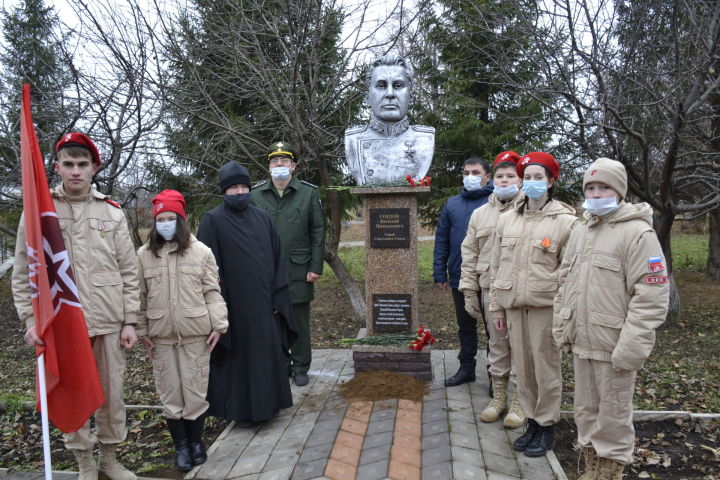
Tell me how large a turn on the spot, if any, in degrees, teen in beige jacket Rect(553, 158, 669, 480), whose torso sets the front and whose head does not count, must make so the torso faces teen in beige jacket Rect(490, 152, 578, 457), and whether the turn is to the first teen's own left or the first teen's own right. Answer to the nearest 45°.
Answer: approximately 90° to the first teen's own right

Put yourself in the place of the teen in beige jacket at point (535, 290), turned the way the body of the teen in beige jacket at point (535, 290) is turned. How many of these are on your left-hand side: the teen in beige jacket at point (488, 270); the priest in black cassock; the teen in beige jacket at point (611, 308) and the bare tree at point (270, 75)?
1

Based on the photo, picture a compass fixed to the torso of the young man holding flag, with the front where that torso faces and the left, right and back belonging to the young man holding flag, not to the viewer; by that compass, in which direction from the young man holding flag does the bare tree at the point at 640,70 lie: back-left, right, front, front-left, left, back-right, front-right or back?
left

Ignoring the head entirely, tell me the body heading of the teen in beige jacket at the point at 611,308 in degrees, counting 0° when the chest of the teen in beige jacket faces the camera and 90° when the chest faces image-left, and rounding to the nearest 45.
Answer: approximately 45°

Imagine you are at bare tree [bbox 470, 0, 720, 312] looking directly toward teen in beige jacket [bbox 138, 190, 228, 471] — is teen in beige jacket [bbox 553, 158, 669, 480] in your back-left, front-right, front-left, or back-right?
front-left

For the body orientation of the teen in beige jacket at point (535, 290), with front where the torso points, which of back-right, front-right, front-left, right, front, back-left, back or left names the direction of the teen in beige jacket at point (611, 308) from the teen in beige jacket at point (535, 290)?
left

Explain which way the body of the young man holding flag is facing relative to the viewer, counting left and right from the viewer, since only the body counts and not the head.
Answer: facing the viewer

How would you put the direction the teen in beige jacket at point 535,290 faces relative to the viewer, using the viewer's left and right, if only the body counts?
facing the viewer and to the left of the viewer

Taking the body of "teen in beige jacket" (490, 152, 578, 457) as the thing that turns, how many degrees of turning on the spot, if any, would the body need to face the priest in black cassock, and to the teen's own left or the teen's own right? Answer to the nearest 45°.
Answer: approximately 45° to the teen's own right

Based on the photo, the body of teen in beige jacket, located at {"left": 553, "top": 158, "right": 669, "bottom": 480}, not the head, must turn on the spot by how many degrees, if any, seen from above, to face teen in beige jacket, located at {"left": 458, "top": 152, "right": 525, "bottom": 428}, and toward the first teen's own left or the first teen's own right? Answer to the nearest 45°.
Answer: approximately 90° to the first teen's own right

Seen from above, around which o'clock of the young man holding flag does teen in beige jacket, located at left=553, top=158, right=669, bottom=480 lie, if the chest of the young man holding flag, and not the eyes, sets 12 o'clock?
The teen in beige jacket is roughly at 10 o'clock from the young man holding flag.

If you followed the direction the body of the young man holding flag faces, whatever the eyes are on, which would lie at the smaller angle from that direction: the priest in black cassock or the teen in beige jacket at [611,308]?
the teen in beige jacket

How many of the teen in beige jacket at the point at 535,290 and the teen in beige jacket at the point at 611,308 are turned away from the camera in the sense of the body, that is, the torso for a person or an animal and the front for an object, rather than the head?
0
